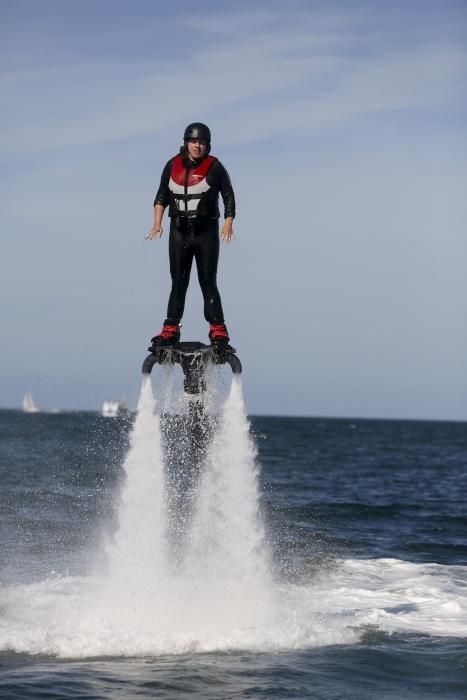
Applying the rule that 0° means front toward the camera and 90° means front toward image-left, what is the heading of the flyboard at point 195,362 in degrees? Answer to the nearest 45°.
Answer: approximately 0°
